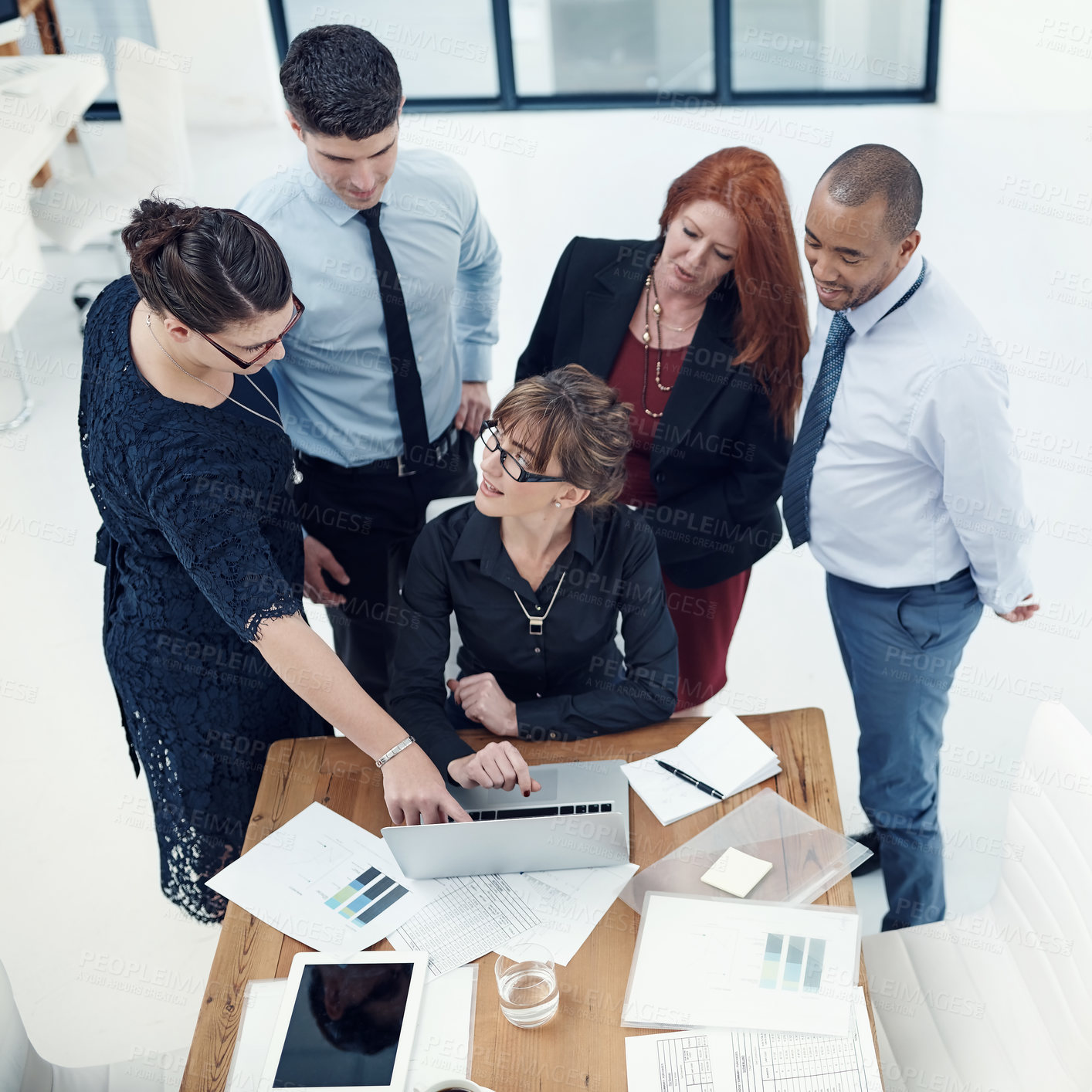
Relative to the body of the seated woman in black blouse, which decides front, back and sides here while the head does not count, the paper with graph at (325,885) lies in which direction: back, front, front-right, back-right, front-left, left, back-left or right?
front-right

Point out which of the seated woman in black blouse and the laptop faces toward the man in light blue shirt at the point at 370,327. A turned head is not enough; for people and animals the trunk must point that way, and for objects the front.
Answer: the laptop

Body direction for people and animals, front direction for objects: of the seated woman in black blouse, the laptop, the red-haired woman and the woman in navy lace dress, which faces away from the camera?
the laptop

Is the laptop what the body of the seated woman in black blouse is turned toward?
yes

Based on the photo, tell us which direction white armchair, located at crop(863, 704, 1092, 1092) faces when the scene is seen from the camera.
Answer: facing to the left of the viewer

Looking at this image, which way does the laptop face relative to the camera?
away from the camera

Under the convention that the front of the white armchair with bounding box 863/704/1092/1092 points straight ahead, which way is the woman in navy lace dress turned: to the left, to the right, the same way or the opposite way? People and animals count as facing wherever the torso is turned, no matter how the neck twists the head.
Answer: the opposite way

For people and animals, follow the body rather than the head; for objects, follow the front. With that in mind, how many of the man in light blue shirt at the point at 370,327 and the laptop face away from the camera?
1

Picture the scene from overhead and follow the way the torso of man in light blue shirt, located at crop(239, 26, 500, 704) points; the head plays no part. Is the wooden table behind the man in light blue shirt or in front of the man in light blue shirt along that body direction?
in front

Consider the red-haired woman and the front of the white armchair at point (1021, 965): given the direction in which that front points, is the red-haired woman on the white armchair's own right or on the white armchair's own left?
on the white armchair's own right
